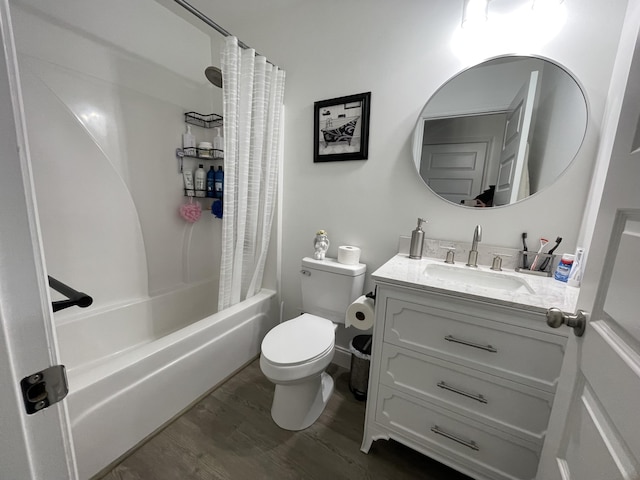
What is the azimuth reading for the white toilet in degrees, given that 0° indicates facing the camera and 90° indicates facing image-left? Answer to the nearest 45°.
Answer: approximately 45°

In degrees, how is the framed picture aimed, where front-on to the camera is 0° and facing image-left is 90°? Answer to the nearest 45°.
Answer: approximately 45°

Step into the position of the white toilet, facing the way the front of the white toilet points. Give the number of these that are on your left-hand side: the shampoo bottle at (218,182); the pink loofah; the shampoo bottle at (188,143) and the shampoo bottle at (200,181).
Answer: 0

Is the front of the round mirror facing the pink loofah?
no

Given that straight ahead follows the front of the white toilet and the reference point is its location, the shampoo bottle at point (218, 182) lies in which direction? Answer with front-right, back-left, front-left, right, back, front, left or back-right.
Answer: right

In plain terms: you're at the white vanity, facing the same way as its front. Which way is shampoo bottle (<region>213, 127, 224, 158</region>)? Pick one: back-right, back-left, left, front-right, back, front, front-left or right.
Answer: right

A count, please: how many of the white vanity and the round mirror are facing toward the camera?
2

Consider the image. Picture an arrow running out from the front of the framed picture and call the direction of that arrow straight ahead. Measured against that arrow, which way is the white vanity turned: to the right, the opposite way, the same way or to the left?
the same way

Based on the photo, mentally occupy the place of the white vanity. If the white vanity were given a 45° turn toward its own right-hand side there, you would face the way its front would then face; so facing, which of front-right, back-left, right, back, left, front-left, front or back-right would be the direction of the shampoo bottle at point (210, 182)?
front-right

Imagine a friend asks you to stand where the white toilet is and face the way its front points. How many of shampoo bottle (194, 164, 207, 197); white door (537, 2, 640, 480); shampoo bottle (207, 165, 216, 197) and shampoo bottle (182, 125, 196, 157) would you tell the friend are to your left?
1

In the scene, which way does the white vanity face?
toward the camera

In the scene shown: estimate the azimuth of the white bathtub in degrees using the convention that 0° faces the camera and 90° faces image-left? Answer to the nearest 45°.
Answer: approximately 315°

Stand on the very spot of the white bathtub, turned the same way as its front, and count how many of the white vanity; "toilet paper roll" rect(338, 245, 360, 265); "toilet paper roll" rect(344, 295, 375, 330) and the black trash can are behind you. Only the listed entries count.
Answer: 0

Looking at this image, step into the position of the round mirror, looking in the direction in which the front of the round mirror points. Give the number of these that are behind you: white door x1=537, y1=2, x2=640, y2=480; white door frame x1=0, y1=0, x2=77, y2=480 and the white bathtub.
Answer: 0

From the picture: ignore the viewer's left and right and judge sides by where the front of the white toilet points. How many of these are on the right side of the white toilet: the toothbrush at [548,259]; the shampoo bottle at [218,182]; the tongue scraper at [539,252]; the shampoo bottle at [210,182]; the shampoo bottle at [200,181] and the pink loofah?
4

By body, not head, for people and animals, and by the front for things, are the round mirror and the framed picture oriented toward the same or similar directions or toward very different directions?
same or similar directions

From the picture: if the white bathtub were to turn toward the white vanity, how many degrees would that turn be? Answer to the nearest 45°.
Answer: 0° — it already faces it
